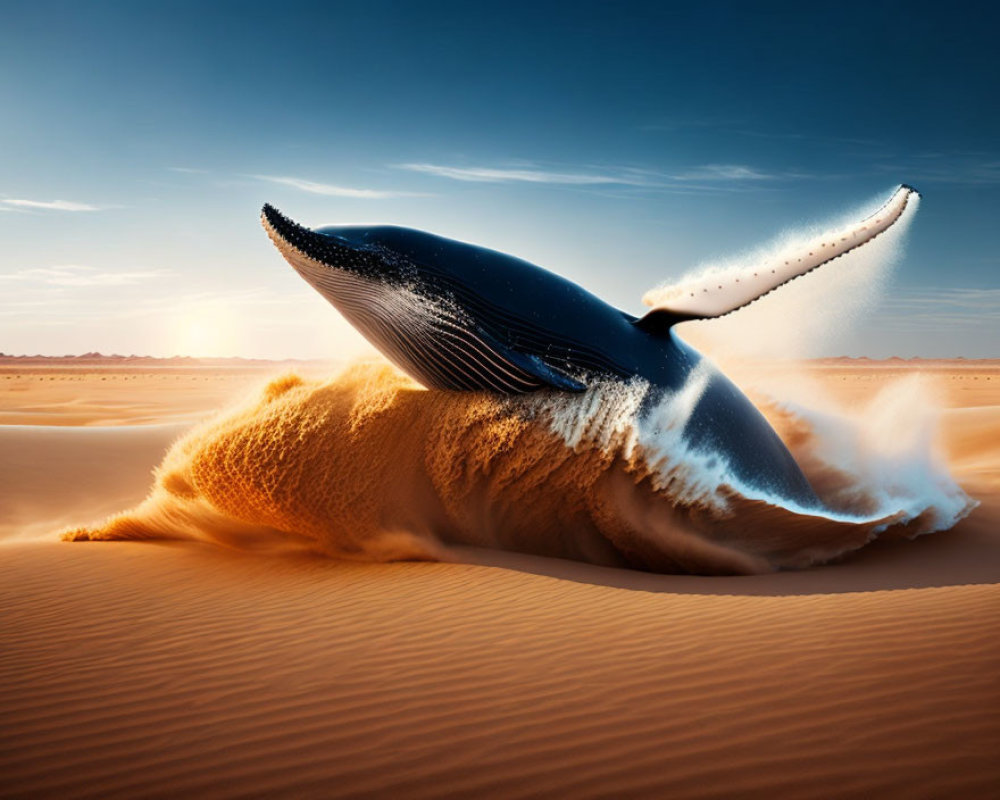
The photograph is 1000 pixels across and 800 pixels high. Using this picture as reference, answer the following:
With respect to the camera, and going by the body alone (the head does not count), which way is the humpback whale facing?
to the viewer's left
